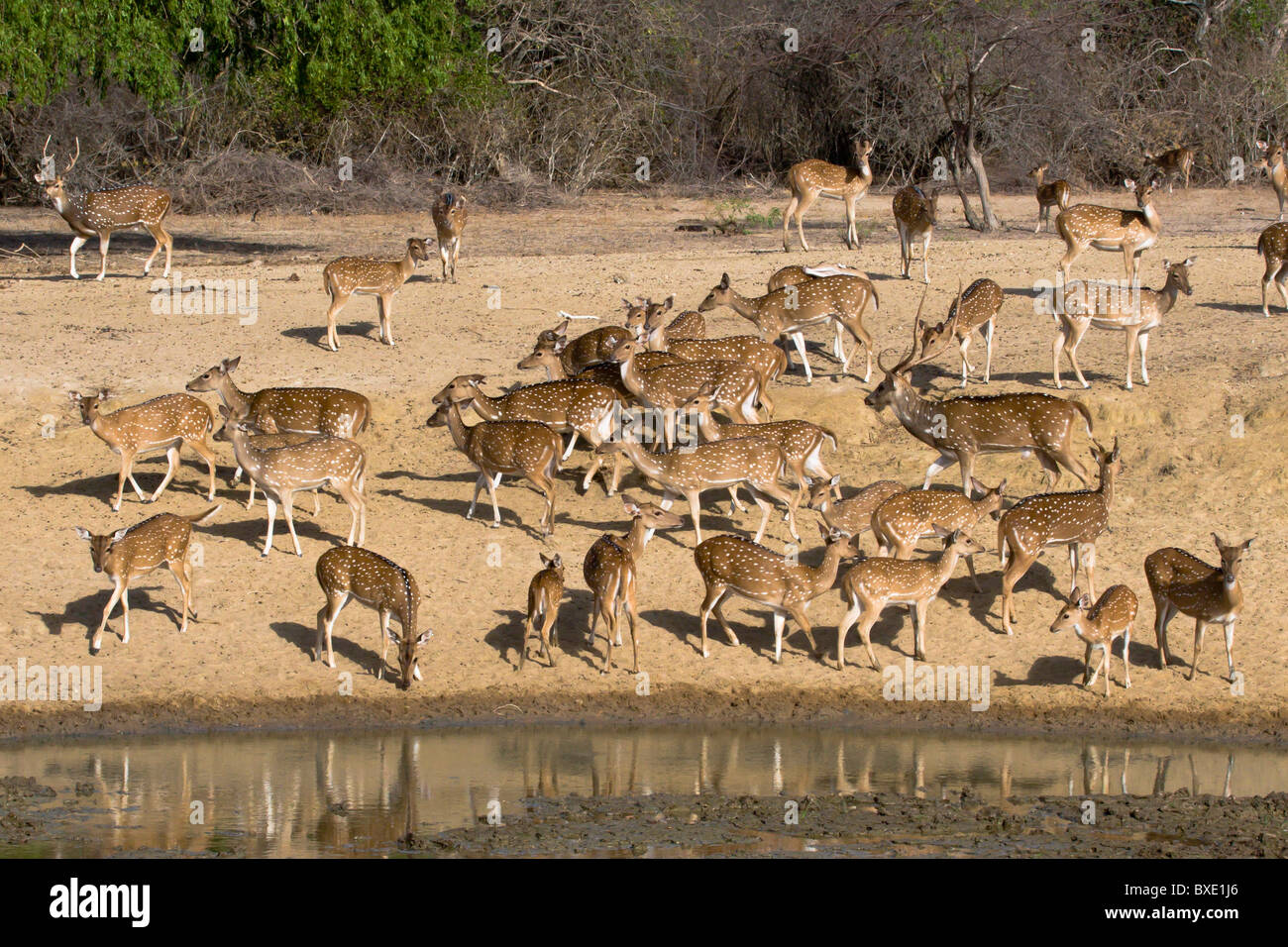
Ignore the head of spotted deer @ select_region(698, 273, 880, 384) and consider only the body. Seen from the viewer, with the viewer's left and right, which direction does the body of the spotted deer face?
facing to the left of the viewer

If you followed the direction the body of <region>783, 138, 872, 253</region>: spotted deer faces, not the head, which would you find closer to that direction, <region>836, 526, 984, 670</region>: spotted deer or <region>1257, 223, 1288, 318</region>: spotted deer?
the <region>1257, 223, 1288, 318</region>: spotted deer

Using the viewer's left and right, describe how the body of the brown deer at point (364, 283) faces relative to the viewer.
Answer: facing to the right of the viewer

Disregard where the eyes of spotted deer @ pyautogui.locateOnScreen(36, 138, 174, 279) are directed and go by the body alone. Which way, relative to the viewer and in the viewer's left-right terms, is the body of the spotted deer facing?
facing to the left of the viewer

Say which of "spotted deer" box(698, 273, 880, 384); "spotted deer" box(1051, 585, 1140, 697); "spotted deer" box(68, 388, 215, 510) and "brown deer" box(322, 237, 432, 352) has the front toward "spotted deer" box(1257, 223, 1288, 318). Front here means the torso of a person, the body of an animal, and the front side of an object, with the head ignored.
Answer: the brown deer

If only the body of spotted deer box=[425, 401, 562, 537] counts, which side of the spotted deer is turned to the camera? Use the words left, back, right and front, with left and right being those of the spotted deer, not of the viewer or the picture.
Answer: left

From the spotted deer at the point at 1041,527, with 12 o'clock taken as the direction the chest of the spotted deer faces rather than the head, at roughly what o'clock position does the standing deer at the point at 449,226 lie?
The standing deer is roughly at 9 o'clock from the spotted deer.

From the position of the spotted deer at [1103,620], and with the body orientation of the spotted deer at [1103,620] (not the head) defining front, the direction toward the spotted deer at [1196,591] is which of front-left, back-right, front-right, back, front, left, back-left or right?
back

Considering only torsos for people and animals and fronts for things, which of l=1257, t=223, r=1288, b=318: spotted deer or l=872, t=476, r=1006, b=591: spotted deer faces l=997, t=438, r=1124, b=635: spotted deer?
l=872, t=476, r=1006, b=591: spotted deer

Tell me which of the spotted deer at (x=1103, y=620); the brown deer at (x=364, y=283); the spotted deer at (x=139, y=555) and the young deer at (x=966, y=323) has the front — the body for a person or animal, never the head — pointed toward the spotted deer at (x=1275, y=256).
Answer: the brown deer

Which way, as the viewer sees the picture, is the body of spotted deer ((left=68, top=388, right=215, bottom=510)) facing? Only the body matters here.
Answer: to the viewer's left

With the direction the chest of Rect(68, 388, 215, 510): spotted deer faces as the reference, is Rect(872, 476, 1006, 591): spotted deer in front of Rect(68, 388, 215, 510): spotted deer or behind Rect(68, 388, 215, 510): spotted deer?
behind

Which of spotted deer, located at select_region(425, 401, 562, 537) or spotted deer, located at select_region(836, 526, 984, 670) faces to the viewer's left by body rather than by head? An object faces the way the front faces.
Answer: spotted deer, located at select_region(425, 401, 562, 537)
